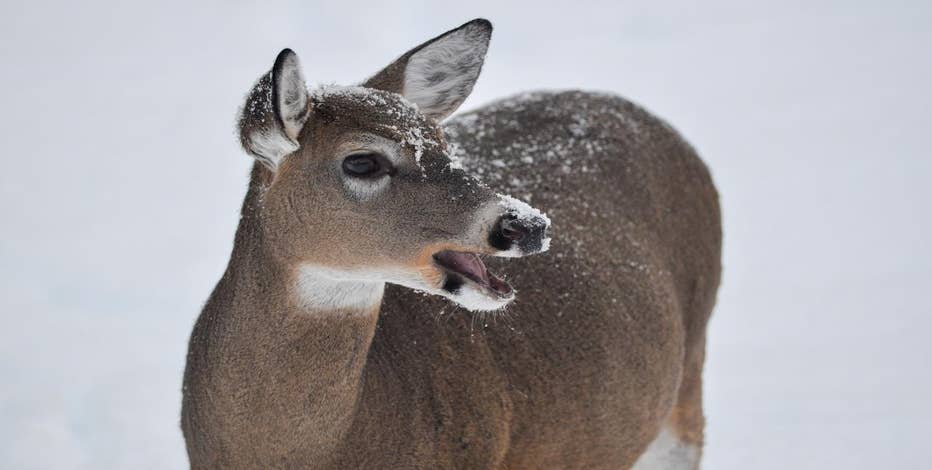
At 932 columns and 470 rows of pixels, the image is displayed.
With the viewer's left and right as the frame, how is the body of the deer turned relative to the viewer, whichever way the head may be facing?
facing the viewer and to the left of the viewer
